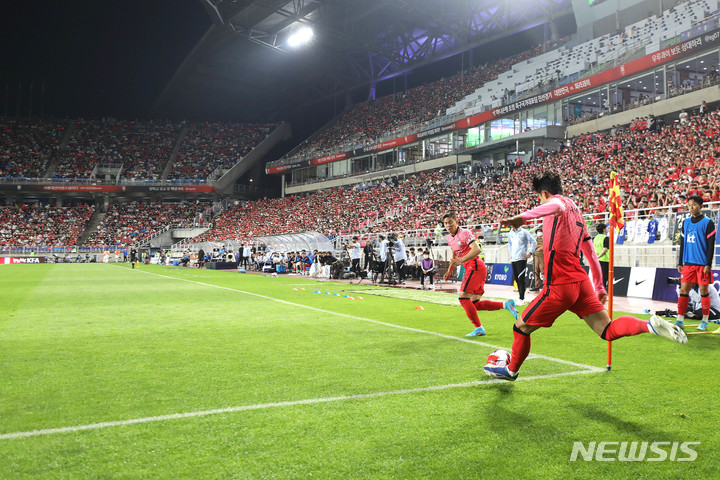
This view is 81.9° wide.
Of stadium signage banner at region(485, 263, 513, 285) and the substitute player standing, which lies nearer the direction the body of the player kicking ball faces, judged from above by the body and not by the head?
the stadium signage banner

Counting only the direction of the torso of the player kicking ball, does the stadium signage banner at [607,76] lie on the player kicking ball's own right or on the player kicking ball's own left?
on the player kicking ball's own right

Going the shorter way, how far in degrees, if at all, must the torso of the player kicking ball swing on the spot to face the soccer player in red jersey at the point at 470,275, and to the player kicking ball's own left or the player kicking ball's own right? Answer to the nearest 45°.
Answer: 0° — they already face them

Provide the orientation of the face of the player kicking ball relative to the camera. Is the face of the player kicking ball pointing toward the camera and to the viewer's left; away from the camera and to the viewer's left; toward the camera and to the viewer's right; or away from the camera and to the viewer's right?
away from the camera and to the viewer's left

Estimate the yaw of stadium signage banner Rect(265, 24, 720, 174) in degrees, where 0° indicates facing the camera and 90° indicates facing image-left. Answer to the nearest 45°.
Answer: approximately 45°

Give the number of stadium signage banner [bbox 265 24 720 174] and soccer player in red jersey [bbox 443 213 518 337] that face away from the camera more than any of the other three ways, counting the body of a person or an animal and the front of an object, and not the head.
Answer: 0

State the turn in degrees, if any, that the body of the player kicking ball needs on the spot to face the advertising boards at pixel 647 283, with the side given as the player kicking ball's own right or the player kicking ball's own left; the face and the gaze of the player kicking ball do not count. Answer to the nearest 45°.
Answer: approximately 45° to the player kicking ball's own right

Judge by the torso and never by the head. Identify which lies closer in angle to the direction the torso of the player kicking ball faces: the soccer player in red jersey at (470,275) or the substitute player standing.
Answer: the soccer player in red jersey

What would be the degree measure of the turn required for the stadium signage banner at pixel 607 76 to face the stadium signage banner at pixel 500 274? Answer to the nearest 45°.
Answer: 0° — it already faces it

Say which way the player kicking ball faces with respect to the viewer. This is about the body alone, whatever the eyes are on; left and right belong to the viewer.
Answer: facing away from the viewer and to the left of the viewer

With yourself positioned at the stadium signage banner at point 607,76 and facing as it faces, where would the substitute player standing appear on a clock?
The substitute player standing is roughly at 11 o'clock from the stadium signage banner.

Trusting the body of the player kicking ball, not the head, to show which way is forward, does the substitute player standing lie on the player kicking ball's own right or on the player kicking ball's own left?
on the player kicking ball's own right
